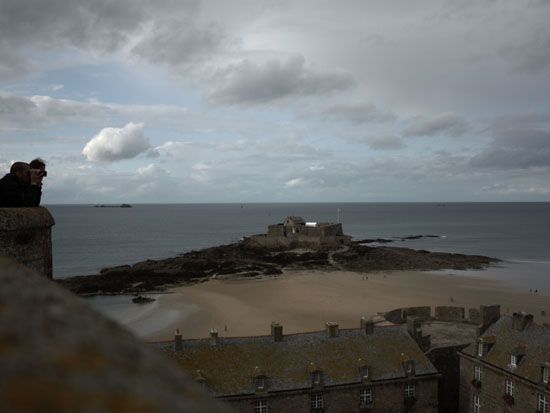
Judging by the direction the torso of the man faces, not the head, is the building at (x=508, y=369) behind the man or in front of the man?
in front

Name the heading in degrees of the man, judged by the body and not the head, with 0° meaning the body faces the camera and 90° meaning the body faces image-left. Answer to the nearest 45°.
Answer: approximately 270°

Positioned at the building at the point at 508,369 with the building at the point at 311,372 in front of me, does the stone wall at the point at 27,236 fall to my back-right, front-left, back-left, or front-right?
front-left

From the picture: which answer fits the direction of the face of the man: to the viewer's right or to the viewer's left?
to the viewer's right

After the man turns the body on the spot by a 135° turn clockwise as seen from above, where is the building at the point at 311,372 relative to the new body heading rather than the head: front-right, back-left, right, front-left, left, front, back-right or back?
back
